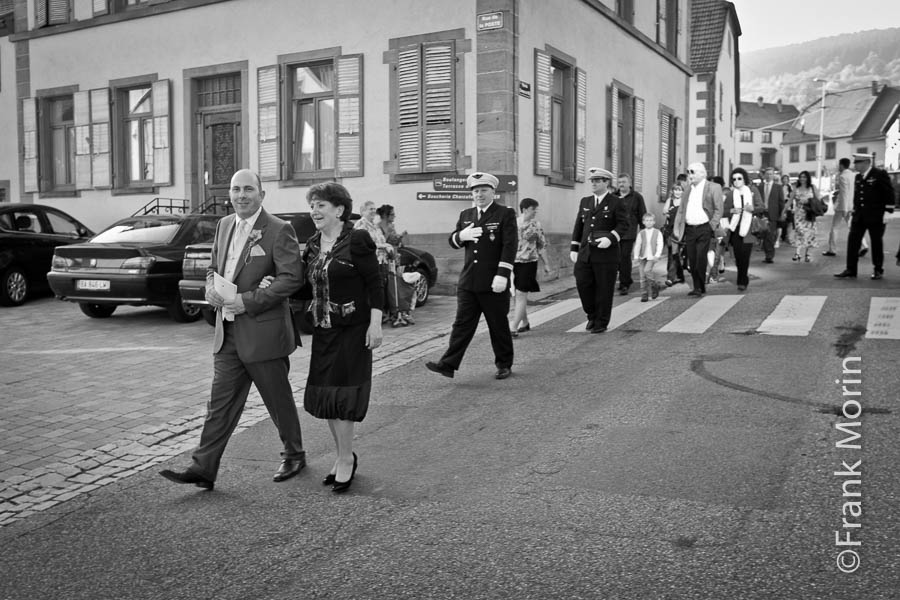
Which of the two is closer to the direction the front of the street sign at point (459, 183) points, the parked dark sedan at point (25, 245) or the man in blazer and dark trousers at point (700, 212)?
the man in blazer and dark trousers

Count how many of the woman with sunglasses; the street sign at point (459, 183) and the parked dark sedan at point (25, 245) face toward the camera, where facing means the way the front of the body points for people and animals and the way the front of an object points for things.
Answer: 2

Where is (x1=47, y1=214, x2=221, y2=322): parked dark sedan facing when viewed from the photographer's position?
facing away from the viewer and to the right of the viewer

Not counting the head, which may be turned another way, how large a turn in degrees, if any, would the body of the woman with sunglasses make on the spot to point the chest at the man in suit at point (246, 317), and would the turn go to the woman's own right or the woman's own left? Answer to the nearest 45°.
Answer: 0° — they already face them

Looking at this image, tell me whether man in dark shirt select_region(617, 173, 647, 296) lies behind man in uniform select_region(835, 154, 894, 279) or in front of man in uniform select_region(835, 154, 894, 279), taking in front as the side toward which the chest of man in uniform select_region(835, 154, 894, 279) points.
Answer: in front

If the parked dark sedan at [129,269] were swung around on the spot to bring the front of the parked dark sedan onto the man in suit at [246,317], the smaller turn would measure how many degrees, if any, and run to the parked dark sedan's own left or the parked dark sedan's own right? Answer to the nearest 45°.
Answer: approximately 135° to the parked dark sedan's own right

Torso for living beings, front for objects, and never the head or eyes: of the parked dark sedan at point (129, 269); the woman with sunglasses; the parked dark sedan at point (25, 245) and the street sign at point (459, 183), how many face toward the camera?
2

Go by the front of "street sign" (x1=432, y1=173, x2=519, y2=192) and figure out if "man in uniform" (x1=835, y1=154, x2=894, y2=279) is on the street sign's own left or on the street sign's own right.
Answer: on the street sign's own left

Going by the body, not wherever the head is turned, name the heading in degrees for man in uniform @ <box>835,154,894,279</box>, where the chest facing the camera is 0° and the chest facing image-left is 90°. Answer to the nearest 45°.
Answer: approximately 45°

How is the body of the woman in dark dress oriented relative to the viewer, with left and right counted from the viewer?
facing the viewer and to the left of the viewer

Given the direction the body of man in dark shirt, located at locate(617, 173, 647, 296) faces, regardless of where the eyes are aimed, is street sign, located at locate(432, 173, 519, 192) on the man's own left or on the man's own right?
on the man's own right

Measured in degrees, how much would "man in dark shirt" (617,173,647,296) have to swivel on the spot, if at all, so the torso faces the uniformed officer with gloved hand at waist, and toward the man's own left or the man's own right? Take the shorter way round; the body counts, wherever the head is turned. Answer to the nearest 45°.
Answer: approximately 45° to the man's own left

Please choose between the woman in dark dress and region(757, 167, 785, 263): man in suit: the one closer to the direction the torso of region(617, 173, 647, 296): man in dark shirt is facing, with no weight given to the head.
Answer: the woman in dark dress

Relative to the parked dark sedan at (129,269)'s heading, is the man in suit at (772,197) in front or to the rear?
in front

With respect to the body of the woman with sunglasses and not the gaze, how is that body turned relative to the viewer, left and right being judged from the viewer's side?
facing the viewer
